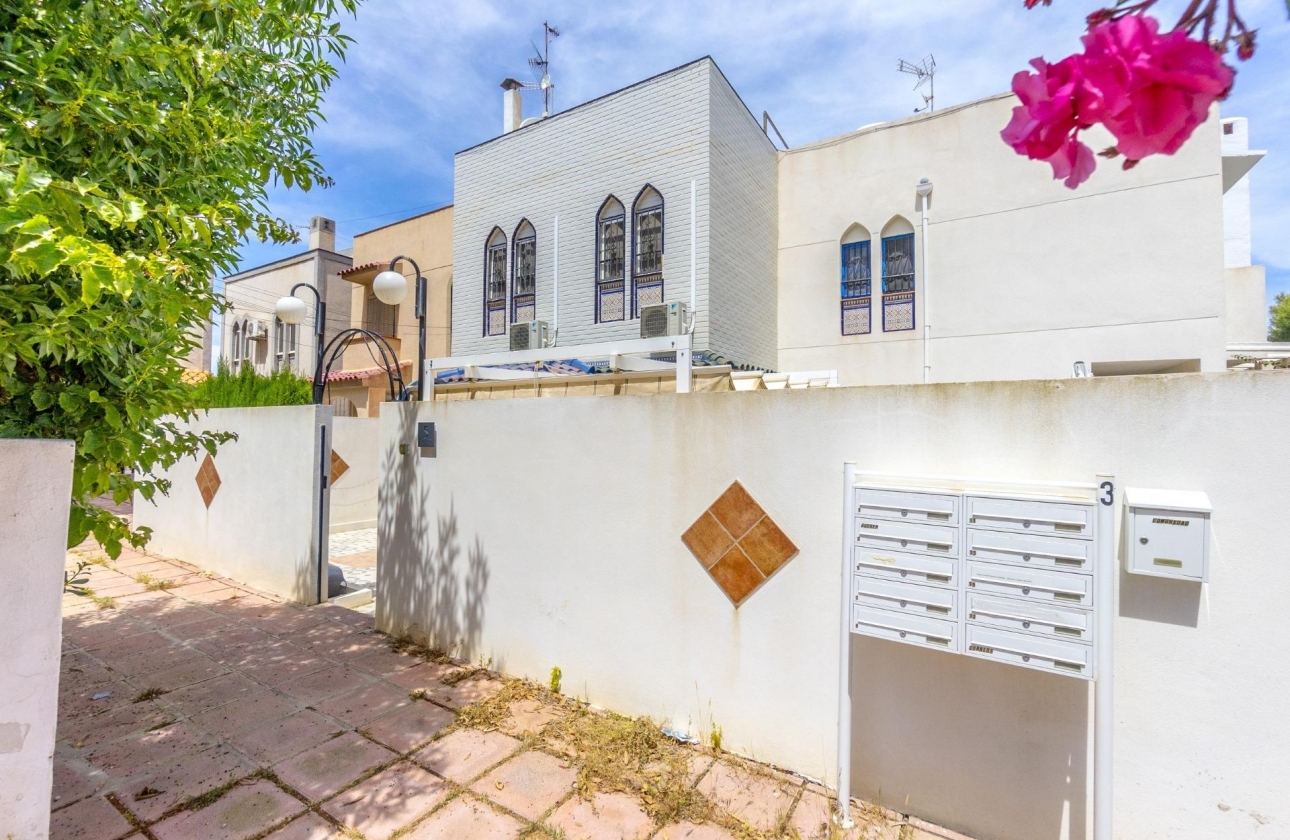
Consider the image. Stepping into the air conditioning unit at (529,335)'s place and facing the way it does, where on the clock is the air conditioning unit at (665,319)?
the air conditioning unit at (665,319) is roughly at 9 o'clock from the air conditioning unit at (529,335).

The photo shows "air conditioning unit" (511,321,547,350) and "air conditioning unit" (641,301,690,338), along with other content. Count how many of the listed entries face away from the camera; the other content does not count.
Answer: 0

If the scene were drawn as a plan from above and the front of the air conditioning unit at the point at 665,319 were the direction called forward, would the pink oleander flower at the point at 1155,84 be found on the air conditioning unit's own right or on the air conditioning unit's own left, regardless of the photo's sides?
on the air conditioning unit's own left

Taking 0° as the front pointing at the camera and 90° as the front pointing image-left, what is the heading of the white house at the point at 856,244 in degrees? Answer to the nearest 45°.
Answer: approximately 45°

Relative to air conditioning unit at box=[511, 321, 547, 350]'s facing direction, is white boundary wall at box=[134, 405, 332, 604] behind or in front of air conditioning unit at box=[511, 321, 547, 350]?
in front
